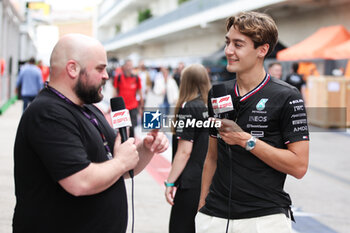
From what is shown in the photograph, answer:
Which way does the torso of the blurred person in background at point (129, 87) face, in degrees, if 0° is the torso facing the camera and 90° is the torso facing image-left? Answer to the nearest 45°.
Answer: approximately 0°

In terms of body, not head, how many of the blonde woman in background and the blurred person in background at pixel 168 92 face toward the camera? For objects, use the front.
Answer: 1

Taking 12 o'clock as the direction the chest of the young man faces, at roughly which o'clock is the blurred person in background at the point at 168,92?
The blurred person in background is roughly at 4 o'clock from the young man.

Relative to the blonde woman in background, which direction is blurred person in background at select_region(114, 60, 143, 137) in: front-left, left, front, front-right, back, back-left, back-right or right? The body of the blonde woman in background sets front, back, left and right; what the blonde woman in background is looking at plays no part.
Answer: front-right

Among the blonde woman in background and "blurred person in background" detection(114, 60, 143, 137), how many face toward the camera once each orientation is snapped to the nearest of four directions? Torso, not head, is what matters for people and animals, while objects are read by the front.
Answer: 1

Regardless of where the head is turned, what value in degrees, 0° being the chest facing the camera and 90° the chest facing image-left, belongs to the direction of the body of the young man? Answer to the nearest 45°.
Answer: approximately 45°

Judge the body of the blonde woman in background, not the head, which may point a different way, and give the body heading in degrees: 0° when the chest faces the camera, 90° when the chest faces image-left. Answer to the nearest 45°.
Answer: approximately 135°

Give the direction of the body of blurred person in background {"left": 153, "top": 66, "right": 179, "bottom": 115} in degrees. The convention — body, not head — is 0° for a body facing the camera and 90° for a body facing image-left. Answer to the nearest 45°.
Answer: approximately 0°

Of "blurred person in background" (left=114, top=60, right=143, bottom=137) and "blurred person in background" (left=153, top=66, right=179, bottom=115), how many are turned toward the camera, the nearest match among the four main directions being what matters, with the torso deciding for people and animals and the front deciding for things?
2

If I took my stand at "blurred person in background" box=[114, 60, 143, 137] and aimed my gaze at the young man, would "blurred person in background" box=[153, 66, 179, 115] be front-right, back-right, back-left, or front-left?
back-left

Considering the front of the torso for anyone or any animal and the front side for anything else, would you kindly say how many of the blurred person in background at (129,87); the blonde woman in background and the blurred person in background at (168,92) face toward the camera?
2

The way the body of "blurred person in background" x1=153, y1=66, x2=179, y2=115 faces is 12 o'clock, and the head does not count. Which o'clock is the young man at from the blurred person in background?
The young man is roughly at 12 o'clock from the blurred person in background.
